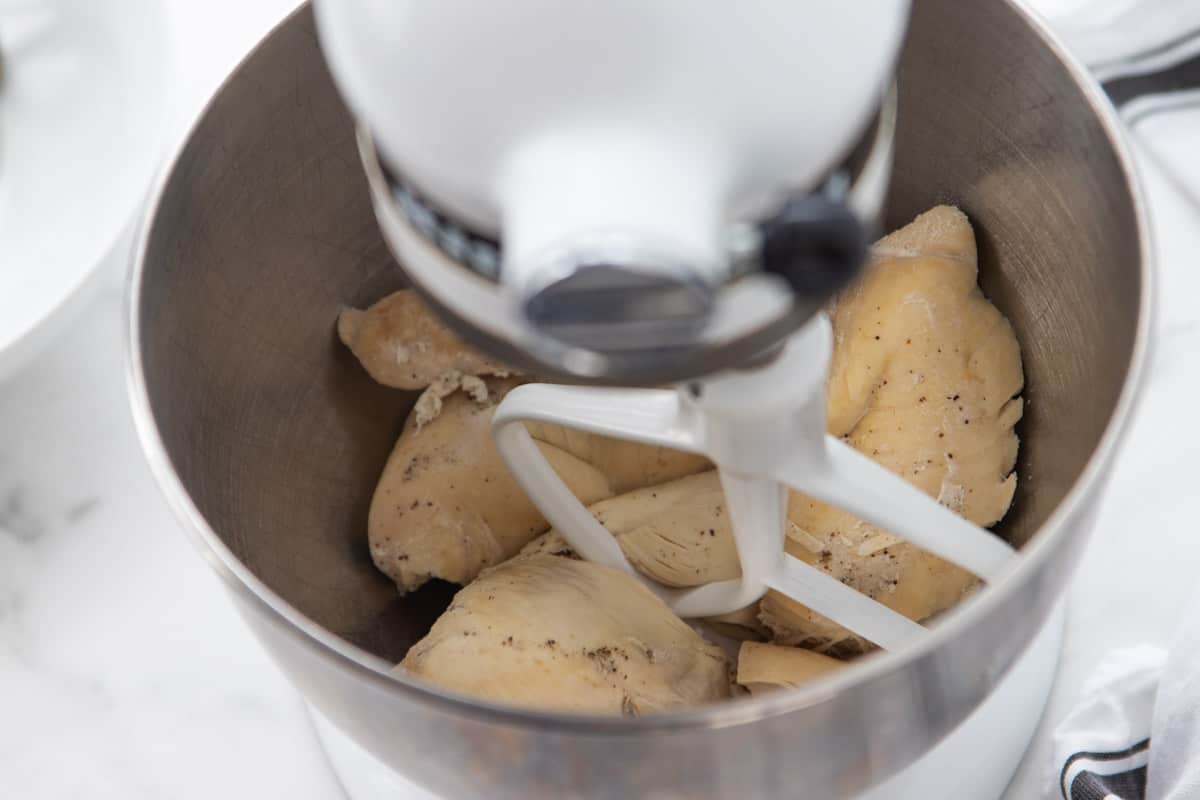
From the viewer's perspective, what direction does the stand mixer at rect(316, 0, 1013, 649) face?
toward the camera
